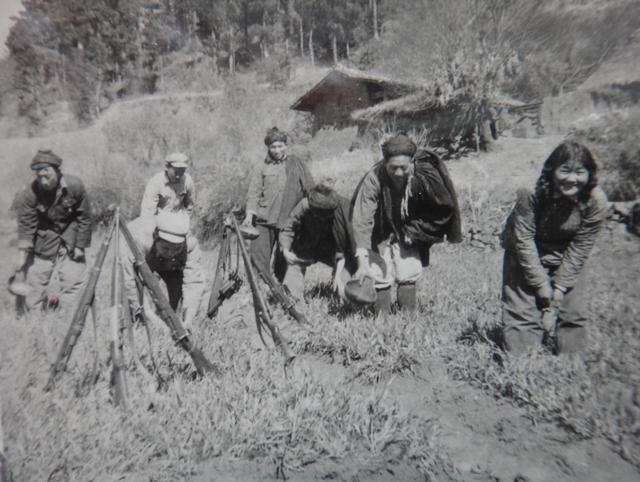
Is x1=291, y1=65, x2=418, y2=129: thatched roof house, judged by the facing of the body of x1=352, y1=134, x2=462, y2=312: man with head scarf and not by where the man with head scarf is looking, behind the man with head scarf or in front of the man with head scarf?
behind

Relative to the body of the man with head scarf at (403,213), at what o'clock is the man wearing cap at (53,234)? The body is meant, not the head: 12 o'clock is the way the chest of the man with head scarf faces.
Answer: The man wearing cap is roughly at 3 o'clock from the man with head scarf.

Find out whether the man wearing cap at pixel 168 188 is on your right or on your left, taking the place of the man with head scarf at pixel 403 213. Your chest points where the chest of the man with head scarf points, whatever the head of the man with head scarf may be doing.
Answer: on your right

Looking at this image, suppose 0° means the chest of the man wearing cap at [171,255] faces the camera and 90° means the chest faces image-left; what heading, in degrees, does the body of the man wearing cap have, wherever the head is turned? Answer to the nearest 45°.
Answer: approximately 0°

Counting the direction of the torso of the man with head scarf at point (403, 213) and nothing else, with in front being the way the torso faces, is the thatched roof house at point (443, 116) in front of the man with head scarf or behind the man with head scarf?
behind
